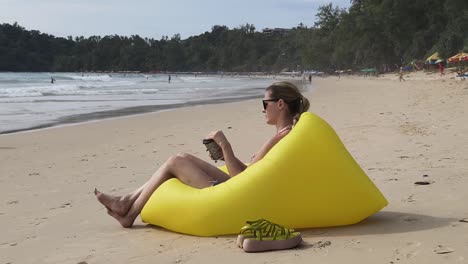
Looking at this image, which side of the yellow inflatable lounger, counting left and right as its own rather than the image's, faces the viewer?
left

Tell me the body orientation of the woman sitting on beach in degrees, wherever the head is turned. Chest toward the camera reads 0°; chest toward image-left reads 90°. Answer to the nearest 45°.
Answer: approximately 90°

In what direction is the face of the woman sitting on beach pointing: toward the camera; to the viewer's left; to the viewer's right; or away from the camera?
to the viewer's left

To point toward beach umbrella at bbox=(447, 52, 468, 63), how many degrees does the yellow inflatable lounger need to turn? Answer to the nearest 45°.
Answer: approximately 90° to its right

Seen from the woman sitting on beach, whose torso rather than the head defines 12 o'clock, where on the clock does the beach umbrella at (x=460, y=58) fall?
The beach umbrella is roughly at 4 o'clock from the woman sitting on beach.
